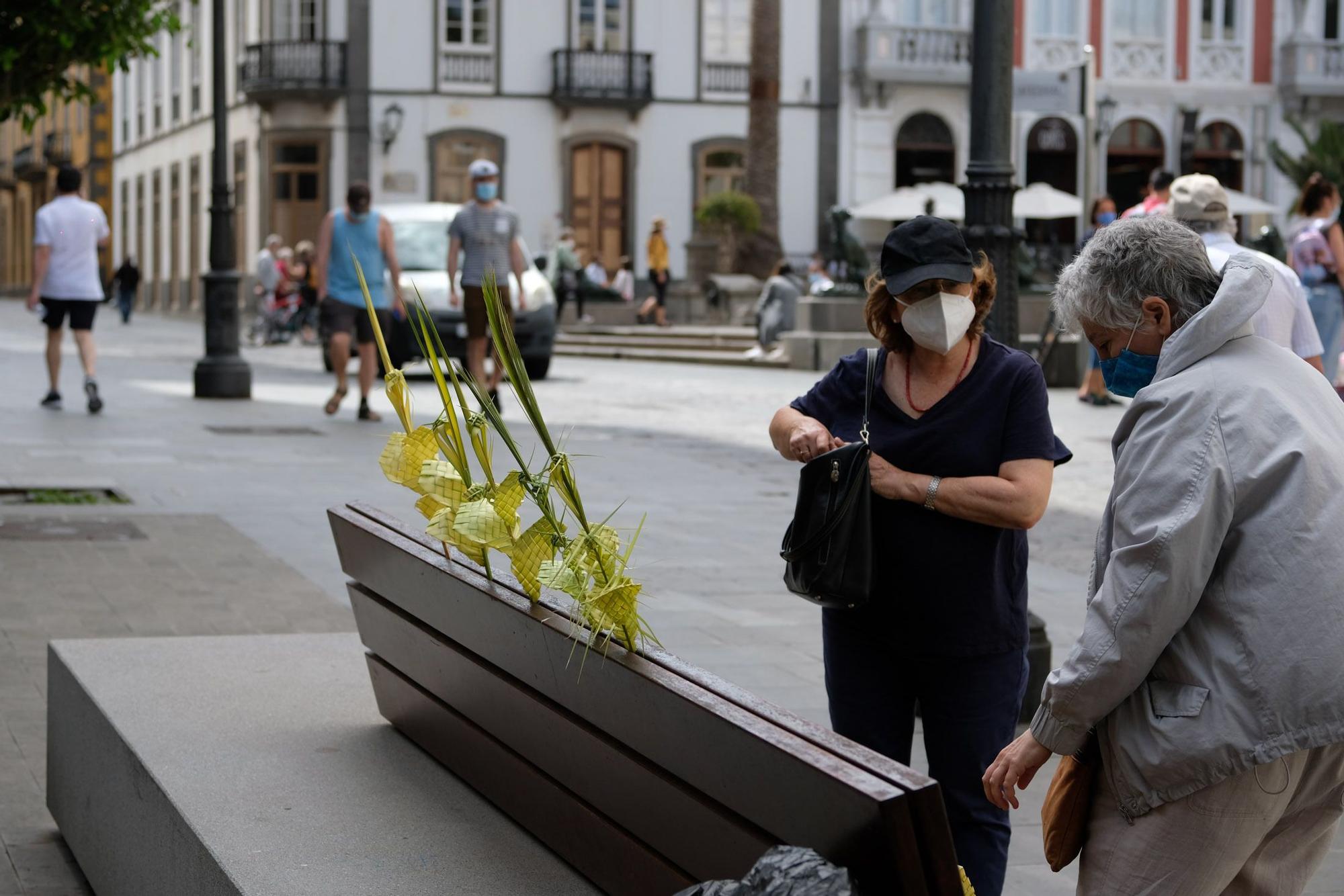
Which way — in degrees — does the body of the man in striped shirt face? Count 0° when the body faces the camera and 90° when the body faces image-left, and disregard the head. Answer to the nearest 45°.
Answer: approximately 0°

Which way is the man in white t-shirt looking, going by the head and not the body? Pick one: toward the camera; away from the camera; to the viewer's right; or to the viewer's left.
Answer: away from the camera

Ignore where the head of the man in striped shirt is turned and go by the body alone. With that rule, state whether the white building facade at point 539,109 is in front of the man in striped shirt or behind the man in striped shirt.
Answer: behind

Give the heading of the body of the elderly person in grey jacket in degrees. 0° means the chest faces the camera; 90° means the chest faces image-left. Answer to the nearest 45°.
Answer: approximately 90°

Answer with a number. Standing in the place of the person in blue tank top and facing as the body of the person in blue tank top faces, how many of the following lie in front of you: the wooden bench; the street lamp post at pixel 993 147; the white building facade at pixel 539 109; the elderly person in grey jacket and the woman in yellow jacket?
3

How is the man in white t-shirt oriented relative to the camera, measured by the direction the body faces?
away from the camera
